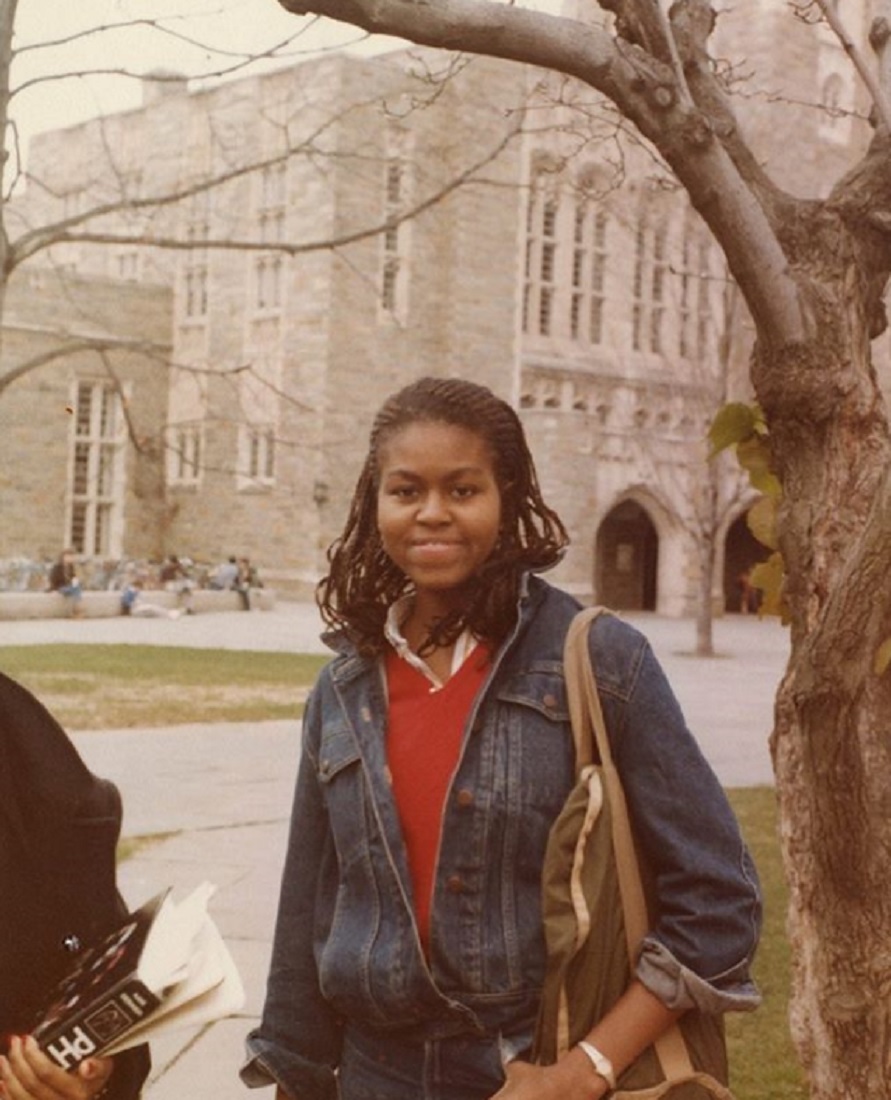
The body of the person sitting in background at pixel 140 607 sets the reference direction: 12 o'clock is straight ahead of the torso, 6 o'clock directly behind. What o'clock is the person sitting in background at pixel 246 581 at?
the person sitting in background at pixel 246 581 is roughly at 10 o'clock from the person sitting in background at pixel 140 607.

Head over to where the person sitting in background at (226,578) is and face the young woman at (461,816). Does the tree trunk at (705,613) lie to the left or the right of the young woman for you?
left
